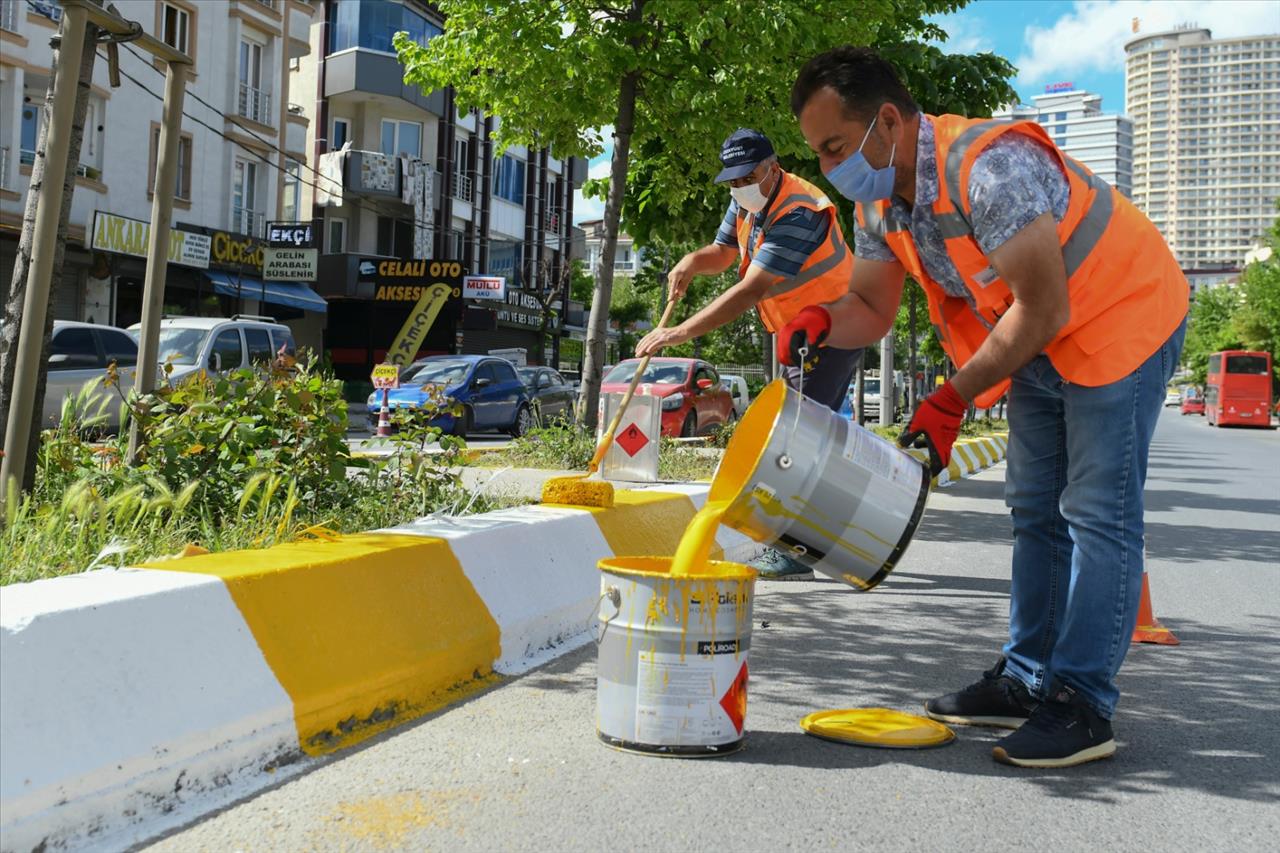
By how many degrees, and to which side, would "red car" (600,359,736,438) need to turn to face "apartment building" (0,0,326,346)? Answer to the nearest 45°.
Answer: approximately 90° to its right

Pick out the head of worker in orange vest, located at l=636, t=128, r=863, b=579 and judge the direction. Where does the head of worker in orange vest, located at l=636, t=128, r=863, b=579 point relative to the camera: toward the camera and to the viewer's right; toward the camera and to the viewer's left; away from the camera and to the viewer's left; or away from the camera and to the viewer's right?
toward the camera and to the viewer's left

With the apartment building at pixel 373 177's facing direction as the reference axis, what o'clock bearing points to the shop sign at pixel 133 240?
The shop sign is roughly at 2 o'clock from the apartment building.

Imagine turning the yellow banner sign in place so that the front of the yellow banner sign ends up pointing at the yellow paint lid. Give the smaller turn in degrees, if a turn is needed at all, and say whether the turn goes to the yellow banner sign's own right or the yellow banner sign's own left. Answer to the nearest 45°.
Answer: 0° — it already faces it

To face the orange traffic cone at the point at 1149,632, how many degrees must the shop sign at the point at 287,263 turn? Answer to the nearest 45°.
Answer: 0° — it already faces it

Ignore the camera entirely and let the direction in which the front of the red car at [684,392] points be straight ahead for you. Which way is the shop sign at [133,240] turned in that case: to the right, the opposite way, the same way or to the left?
to the left

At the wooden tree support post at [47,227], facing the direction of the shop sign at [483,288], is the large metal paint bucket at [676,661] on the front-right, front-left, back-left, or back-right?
back-right

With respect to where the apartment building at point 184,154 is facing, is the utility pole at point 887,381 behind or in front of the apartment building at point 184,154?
in front

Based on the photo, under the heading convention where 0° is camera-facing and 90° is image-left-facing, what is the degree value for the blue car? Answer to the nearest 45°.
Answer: approximately 45°

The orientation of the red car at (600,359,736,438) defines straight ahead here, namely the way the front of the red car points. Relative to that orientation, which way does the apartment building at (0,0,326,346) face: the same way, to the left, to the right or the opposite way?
to the left

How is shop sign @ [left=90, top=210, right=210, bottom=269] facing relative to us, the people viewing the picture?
facing the viewer and to the right of the viewer

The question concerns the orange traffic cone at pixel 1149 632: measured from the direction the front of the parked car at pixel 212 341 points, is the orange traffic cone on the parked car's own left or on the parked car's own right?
on the parked car's own left

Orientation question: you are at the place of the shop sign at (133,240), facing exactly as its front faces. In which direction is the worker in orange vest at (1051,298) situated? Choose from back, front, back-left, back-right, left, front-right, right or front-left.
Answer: front-right

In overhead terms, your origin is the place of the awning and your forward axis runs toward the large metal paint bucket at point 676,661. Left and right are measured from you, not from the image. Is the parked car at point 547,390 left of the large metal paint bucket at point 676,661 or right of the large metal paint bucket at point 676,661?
left

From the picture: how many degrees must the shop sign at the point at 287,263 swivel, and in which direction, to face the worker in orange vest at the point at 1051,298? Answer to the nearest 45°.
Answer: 0° — it already faces them

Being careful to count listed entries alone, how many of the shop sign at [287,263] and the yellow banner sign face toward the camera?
2
